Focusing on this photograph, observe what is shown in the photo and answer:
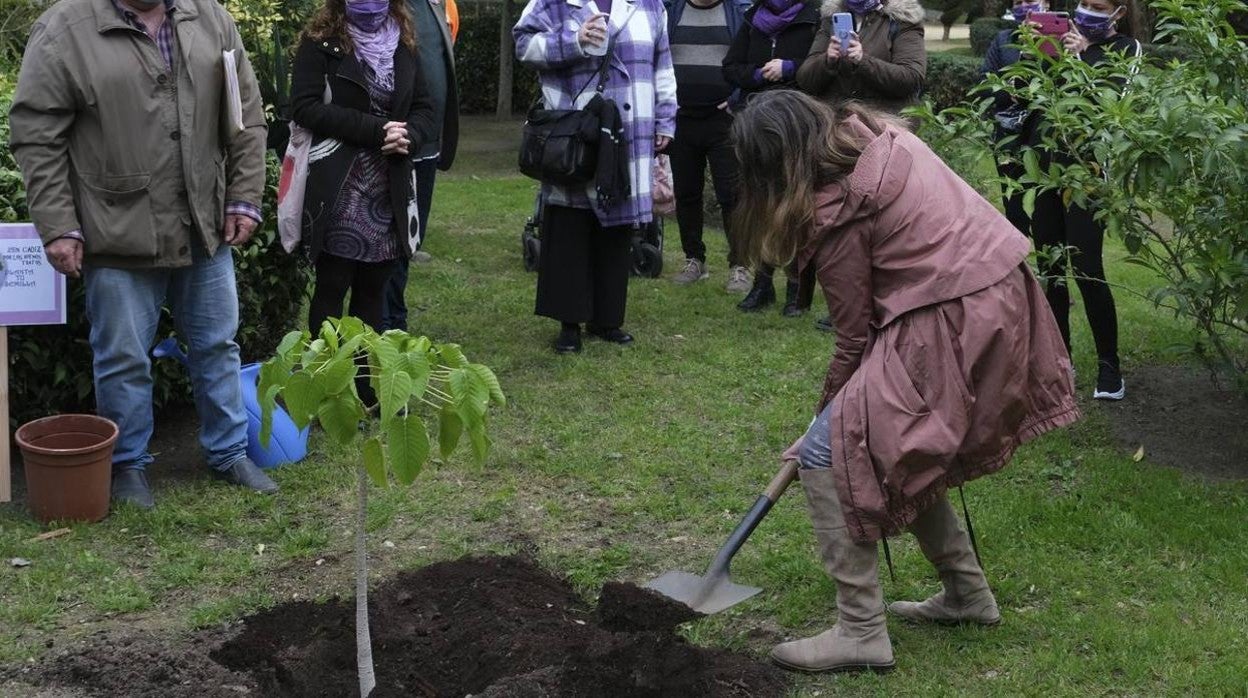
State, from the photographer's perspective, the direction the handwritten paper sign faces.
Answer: facing the viewer

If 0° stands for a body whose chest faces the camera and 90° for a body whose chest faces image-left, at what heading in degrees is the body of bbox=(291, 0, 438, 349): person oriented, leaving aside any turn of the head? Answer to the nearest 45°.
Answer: approximately 315°

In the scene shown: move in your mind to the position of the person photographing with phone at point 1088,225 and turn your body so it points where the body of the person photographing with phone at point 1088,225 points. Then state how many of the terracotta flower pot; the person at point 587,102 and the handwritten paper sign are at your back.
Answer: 0

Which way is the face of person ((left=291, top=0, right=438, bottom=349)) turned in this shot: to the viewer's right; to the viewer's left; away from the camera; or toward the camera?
toward the camera

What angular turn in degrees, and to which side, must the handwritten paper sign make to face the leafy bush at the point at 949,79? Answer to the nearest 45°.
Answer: approximately 135° to its left

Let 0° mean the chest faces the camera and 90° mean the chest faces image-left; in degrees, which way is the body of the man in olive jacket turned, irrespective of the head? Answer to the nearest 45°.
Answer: approximately 315°

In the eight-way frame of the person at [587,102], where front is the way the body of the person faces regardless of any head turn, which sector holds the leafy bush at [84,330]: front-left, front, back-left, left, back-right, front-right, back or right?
front-right

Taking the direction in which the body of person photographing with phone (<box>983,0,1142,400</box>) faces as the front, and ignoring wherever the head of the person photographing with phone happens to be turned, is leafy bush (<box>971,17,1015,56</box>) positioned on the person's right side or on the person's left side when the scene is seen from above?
on the person's right side

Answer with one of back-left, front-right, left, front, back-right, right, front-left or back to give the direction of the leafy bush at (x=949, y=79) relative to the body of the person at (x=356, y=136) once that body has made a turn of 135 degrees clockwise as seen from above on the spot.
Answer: back-right

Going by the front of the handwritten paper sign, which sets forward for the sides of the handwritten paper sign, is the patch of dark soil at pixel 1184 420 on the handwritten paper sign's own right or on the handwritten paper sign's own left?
on the handwritten paper sign's own left

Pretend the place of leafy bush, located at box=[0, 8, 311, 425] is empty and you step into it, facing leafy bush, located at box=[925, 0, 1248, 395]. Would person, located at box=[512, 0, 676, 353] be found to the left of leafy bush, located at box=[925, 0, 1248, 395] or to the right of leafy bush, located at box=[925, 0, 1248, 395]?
left

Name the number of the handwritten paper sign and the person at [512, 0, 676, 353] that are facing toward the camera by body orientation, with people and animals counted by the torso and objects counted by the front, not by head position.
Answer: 2

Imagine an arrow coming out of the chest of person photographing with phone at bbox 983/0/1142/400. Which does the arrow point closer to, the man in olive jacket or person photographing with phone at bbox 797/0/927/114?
the man in olive jacket

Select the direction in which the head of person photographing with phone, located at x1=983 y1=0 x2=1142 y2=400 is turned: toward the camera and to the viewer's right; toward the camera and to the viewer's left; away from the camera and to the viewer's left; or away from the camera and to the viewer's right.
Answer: toward the camera and to the viewer's left

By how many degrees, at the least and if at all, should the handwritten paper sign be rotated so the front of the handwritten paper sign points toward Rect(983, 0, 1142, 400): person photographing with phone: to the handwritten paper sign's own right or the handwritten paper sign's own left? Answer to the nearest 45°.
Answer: approximately 90° to the handwritten paper sign's own left

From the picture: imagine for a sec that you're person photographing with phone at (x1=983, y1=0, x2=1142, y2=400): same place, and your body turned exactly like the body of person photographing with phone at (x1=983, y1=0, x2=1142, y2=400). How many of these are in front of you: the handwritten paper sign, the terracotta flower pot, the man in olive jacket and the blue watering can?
4
